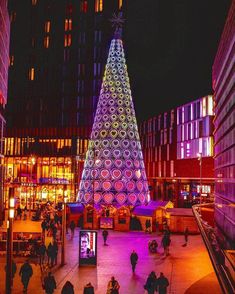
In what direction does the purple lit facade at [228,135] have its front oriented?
to the viewer's left

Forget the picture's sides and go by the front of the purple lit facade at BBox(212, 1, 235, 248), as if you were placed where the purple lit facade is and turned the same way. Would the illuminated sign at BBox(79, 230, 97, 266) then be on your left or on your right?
on your left

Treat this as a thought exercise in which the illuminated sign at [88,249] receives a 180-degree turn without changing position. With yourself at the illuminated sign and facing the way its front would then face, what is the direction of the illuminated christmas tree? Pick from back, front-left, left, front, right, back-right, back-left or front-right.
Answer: front

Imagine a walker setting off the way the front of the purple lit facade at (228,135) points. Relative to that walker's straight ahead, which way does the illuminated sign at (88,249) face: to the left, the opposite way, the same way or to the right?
to the left

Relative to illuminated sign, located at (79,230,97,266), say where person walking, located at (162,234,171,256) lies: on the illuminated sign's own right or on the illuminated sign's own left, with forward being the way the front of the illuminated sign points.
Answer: on the illuminated sign's own left
